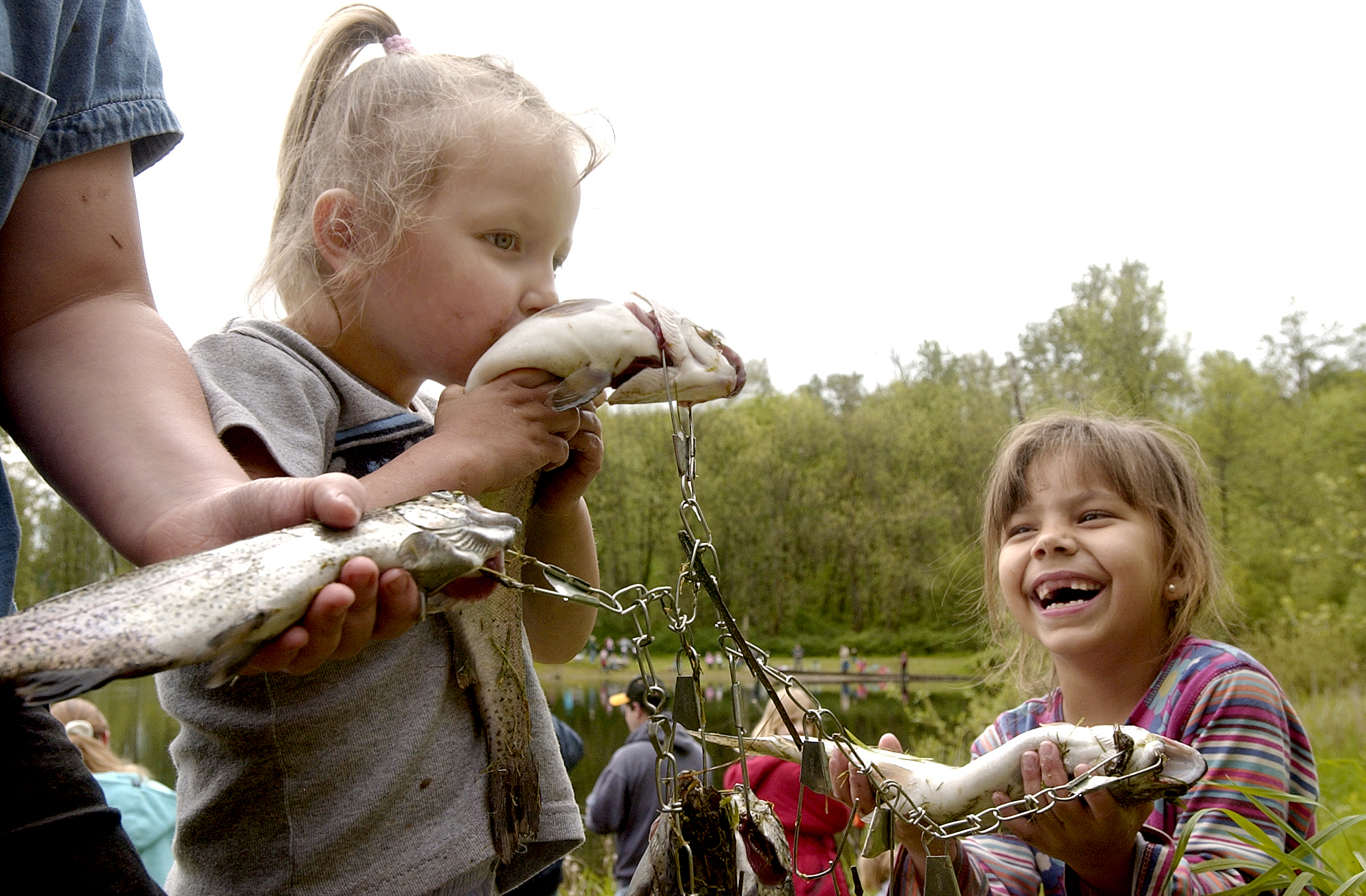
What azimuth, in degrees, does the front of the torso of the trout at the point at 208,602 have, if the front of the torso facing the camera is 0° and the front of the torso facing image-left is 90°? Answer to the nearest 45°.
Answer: approximately 270°

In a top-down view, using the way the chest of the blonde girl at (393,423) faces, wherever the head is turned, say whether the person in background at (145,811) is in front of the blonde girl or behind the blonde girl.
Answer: behind

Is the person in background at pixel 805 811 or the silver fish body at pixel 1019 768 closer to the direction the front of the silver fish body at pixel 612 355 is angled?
the silver fish body

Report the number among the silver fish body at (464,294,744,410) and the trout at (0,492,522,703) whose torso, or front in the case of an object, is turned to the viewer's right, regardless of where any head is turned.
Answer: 2

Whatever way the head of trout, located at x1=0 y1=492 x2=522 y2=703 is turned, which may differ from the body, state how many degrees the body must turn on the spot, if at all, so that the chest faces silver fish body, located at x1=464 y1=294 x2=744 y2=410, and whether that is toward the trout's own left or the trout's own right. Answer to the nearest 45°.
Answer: approximately 45° to the trout's own left

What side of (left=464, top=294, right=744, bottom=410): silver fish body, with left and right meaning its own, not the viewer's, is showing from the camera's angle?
right
